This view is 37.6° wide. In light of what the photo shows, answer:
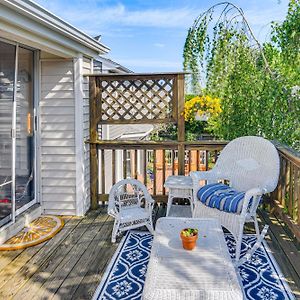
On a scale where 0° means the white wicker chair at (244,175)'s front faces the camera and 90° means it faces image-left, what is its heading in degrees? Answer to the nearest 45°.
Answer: approximately 45°

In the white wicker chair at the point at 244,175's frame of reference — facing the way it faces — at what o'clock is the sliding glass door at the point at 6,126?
The sliding glass door is roughly at 1 o'clock from the white wicker chair.

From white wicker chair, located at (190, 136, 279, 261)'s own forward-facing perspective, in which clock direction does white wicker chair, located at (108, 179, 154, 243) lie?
white wicker chair, located at (108, 179, 154, 243) is roughly at 1 o'clock from white wicker chair, located at (190, 136, 279, 261).

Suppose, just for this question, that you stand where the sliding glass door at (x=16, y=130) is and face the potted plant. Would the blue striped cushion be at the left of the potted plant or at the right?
left

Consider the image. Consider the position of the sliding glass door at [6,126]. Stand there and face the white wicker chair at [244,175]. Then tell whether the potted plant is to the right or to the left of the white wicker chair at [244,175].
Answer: right

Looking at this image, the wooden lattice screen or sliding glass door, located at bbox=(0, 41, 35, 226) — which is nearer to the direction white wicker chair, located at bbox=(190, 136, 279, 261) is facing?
the sliding glass door

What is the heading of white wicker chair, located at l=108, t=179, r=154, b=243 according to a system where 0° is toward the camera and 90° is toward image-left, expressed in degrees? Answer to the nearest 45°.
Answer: approximately 315°

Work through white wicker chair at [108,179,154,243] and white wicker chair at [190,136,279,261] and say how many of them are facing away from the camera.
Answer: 0

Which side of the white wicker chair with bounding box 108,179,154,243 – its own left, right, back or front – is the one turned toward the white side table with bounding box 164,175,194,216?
left

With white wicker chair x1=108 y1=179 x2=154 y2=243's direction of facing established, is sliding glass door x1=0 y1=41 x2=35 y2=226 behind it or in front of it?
behind
